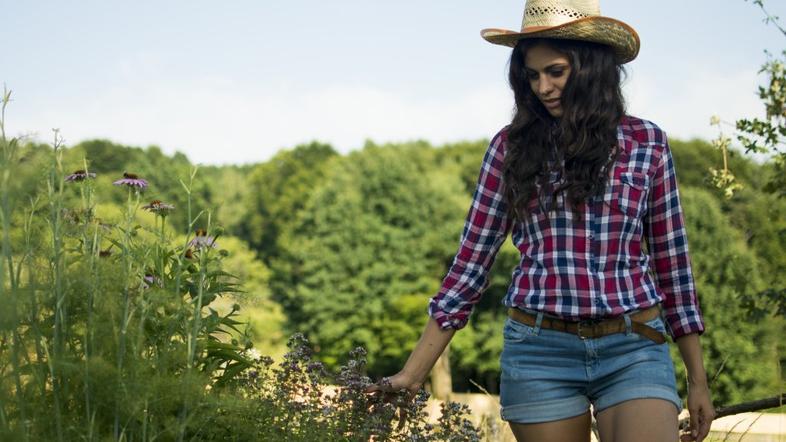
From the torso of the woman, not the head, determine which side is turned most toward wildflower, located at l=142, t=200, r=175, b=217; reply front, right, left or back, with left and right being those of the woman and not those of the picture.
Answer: right

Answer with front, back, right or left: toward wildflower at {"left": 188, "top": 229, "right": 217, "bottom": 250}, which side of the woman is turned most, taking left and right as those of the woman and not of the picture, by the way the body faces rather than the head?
right

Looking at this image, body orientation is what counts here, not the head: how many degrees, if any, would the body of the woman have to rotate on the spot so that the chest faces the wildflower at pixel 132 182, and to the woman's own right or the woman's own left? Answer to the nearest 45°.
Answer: approximately 90° to the woman's own right

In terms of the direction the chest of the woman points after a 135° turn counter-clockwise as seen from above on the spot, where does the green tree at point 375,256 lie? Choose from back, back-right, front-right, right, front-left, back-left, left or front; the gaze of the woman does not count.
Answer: front-left

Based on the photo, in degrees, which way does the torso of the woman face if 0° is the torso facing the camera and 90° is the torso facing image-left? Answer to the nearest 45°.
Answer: approximately 0°
